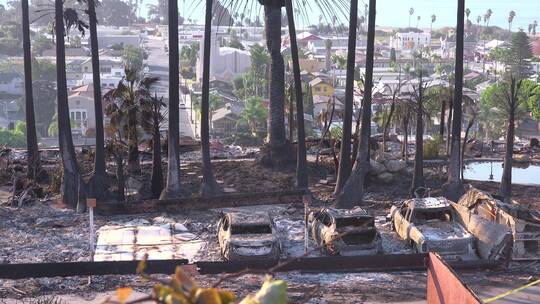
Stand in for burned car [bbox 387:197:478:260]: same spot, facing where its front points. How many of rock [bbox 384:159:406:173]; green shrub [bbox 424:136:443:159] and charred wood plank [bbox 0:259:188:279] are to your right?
1

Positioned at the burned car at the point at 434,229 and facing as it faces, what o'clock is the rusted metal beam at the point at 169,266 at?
The rusted metal beam is roughly at 3 o'clock from the burned car.

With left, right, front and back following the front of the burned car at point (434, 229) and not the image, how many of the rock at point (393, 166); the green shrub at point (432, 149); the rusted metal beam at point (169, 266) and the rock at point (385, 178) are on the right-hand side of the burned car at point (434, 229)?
1

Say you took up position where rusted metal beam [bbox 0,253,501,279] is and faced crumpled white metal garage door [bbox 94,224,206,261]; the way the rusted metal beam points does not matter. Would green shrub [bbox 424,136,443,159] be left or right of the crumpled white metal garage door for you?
right

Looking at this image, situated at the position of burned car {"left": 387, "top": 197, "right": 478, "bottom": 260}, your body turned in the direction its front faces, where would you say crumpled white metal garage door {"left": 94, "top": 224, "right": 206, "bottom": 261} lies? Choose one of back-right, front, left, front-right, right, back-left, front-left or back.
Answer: back-right

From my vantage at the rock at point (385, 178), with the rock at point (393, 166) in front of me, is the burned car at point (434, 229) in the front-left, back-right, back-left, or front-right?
back-right

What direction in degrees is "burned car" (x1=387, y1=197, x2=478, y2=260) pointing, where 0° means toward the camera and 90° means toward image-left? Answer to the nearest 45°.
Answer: approximately 315°
